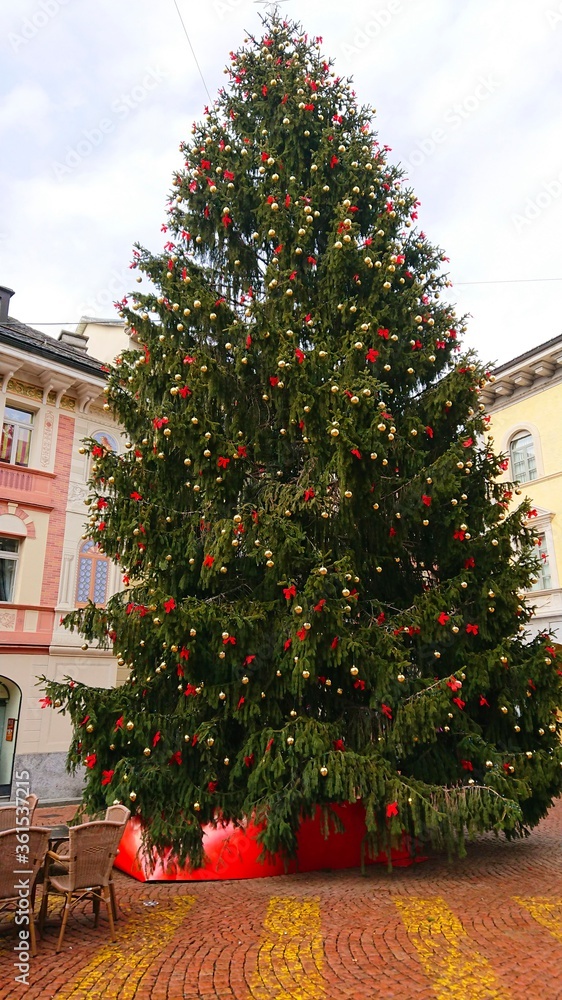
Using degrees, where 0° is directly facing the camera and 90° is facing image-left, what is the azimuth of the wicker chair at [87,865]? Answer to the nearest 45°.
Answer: approximately 135°
